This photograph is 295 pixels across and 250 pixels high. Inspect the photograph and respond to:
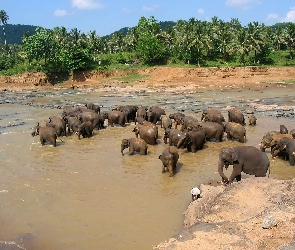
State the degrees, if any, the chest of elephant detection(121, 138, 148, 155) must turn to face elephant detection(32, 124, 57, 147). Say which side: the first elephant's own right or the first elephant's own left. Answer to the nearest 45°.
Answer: approximately 45° to the first elephant's own right

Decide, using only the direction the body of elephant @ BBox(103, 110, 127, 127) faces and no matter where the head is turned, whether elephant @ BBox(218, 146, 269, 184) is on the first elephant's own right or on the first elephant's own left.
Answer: on the first elephant's own left

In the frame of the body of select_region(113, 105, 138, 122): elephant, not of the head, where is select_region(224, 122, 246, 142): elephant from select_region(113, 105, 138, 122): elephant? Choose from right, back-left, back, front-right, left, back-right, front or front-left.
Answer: back-left

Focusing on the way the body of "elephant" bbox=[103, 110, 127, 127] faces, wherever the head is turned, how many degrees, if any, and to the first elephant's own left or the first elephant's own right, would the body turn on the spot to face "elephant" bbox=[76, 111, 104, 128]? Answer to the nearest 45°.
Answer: approximately 45° to the first elephant's own left

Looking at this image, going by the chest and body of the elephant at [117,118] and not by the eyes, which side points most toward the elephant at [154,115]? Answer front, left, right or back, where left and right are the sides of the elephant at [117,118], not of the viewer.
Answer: back

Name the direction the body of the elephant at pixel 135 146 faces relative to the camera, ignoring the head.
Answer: to the viewer's left

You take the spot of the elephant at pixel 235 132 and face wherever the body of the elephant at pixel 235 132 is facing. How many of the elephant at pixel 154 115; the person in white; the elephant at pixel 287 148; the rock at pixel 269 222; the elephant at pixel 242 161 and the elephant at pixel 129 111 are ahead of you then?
2

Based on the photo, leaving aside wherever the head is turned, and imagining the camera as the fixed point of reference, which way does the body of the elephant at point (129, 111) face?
to the viewer's left

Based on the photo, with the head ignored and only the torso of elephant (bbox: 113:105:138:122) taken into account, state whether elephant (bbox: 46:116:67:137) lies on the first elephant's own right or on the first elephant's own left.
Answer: on the first elephant's own left

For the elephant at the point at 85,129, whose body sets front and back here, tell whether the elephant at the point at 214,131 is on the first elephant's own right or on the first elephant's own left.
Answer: on the first elephant's own left

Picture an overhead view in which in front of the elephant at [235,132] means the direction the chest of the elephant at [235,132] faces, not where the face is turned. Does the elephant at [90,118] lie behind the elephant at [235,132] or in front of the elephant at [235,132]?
in front

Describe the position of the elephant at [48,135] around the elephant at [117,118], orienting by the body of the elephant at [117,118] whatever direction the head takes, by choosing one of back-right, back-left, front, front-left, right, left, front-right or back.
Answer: front-left

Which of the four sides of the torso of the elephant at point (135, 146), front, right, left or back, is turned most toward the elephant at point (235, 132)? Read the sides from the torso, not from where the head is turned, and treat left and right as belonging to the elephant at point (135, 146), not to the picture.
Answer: back

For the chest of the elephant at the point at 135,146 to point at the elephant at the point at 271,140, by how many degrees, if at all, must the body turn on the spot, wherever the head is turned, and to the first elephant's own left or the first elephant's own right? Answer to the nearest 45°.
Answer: approximately 180°

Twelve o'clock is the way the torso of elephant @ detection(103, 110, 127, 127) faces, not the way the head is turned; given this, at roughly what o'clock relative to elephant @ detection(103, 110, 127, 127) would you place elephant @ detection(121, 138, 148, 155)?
elephant @ detection(121, 138, 148, 155) is roughly at 9 o'clock from elephant @ detection(103, 110, 127, 127).

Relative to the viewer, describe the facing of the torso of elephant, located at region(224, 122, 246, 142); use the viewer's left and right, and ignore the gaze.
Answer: facing away from the viewer and to the left of the viewer

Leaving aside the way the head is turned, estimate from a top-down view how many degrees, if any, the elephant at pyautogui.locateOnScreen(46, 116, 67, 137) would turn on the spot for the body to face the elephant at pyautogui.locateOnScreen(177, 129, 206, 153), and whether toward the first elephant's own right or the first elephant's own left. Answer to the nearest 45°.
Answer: approximately 180°

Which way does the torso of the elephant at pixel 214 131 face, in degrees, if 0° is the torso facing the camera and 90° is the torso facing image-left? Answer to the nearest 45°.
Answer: approximately 90°
